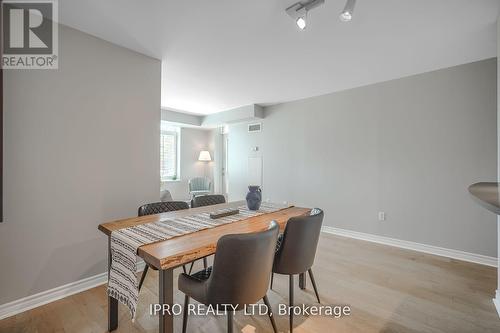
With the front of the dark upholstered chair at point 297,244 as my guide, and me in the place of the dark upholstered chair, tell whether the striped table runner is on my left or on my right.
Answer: on my left

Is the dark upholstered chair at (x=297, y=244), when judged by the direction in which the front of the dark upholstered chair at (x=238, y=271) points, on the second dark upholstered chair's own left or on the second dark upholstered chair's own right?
on the second dark upholstered chair's own right

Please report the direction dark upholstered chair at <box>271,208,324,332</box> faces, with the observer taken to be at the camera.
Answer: facing away from the viewer and to the left of the viewer

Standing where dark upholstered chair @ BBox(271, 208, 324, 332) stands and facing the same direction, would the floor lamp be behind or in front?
in front

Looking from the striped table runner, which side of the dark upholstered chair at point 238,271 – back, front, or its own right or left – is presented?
front

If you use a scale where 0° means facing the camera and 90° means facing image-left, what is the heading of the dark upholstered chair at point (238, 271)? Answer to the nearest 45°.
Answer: approximately 135°

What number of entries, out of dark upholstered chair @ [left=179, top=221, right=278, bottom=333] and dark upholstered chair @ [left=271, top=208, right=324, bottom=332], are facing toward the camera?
0

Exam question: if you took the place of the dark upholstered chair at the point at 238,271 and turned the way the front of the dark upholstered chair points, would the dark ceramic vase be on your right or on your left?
on your right

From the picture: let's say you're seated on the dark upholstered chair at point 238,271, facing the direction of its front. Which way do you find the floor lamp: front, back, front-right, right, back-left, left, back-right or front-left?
front-right

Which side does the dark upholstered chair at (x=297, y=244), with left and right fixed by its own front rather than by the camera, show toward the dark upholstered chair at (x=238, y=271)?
left
